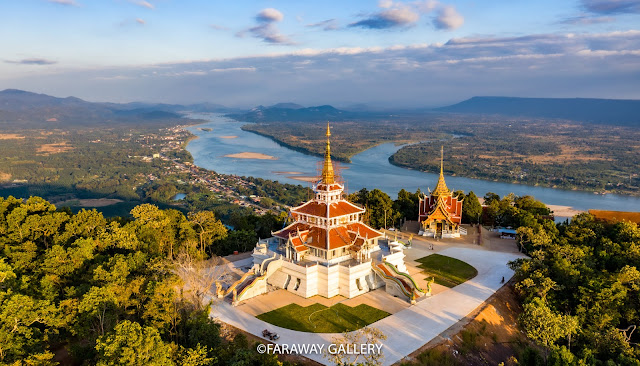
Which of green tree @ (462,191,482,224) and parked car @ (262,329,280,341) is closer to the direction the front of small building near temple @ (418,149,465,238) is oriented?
the parked car

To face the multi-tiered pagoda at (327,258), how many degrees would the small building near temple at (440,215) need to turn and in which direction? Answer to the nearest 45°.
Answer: approximately 45° to its right

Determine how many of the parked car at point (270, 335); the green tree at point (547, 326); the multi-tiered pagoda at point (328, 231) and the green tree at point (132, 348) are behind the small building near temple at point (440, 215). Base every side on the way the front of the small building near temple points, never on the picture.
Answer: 0

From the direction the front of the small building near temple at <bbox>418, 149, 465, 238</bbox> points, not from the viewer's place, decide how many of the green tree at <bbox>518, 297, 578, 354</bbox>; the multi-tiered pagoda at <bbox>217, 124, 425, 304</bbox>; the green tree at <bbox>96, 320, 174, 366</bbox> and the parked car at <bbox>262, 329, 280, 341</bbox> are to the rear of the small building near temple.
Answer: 0

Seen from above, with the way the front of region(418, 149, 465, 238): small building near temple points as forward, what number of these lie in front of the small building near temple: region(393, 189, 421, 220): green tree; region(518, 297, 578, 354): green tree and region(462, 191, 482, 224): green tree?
1

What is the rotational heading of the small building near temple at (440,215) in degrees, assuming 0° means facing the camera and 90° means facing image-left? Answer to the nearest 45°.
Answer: approximately 0°

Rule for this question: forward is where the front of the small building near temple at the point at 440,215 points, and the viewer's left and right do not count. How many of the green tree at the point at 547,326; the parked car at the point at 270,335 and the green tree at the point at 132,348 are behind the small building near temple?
0

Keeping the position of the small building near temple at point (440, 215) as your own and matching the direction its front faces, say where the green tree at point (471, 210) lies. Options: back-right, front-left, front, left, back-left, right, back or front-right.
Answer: back-left

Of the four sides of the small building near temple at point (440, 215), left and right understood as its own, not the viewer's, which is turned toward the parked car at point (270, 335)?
front

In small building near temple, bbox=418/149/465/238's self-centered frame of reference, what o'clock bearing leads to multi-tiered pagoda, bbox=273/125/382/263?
The multi-tiered pagoda is roughly at 1 o'clock from the small building near temple.

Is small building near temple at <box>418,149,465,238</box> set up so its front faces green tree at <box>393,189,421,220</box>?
no
